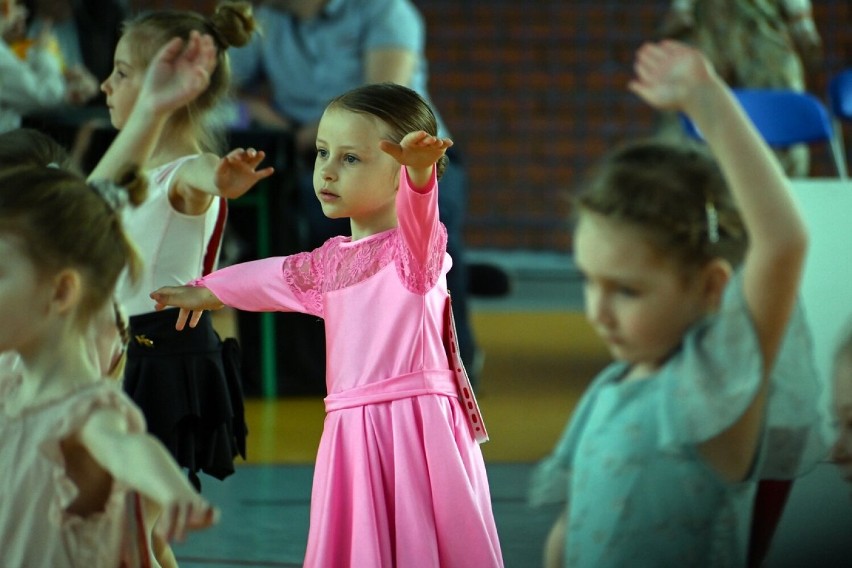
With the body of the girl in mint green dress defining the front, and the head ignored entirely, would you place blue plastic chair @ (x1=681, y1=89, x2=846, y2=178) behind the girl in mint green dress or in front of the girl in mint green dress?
behind

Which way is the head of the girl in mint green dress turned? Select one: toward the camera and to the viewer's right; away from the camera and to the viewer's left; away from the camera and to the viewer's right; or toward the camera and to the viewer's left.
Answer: toward the camera and to the viewer's left

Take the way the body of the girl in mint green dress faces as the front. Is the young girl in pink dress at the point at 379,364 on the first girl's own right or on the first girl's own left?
on the first girl's own right

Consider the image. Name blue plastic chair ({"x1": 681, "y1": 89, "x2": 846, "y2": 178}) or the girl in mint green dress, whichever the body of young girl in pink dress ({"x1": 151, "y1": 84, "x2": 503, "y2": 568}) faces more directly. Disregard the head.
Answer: the girl in mint green dress

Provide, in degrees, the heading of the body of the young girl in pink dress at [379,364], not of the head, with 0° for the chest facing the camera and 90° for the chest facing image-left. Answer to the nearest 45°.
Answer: approximately 45°

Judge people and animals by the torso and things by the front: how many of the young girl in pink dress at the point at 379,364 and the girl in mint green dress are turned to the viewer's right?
0

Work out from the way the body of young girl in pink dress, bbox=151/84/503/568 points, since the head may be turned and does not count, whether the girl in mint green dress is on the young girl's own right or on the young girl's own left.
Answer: on the young girl's own left

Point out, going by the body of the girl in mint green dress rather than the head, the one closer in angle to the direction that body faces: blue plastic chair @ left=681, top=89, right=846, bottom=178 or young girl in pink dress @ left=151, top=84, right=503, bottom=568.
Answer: the young girl in pink dress
